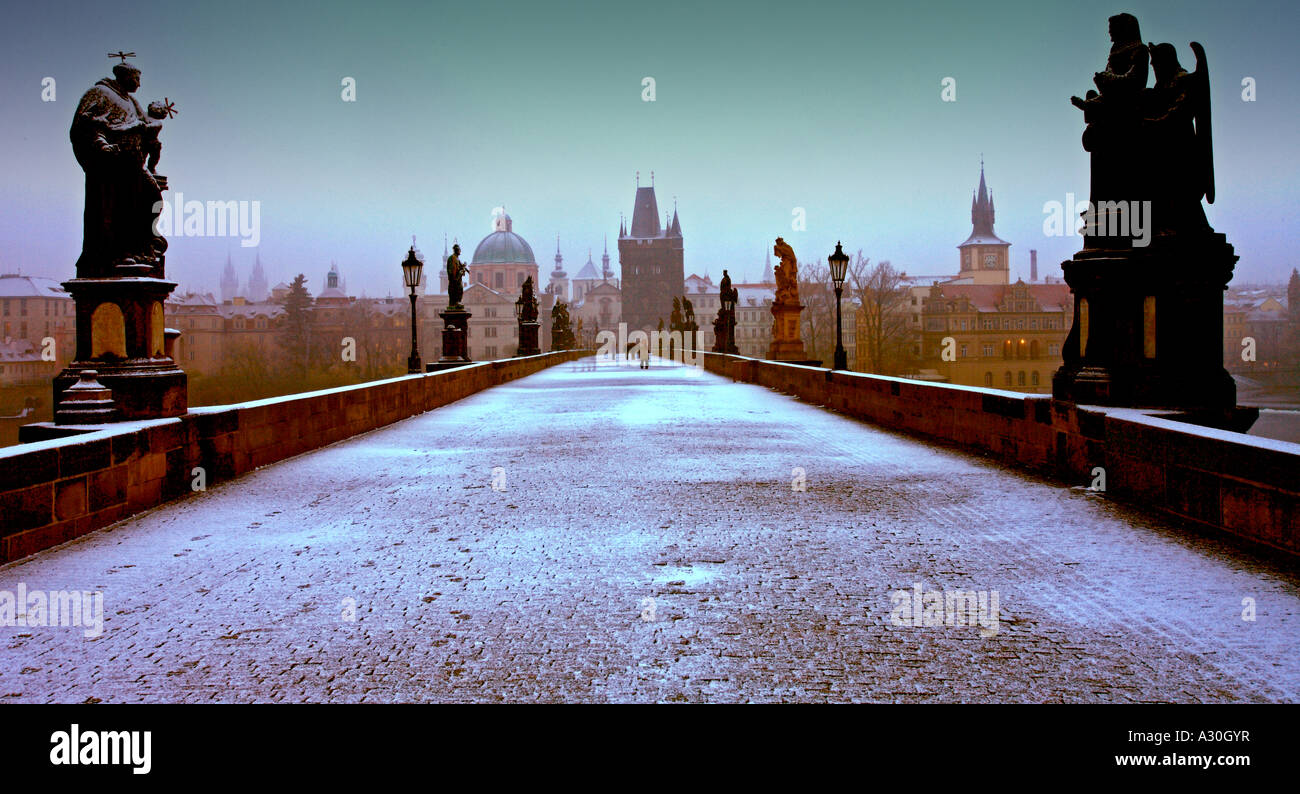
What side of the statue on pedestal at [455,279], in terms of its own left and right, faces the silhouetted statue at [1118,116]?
right

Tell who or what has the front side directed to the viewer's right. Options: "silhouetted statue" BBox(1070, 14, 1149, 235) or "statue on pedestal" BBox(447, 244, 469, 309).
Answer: the statue on pedestal

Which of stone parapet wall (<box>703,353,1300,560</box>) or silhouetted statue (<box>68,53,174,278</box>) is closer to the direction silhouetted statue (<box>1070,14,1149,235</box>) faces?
the silhouetted statue

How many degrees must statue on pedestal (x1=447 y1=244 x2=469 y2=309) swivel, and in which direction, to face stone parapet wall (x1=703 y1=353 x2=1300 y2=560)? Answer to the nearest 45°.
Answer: approximately 90° to its right

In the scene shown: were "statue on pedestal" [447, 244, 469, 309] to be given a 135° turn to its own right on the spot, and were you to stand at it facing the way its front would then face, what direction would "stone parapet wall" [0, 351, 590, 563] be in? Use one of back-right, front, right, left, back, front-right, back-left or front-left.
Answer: front-left

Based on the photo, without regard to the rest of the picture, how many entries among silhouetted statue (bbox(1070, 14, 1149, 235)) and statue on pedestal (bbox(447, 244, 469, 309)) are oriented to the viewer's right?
1

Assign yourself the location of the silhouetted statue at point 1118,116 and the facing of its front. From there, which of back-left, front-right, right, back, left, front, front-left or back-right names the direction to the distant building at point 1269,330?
right

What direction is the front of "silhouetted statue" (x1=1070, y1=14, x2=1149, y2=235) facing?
to the viewer's left

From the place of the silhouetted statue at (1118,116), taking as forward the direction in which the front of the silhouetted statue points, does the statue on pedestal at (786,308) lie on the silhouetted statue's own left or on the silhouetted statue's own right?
on the silhouetted statue's own right

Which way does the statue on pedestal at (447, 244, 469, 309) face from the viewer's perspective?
to the viewer's right
